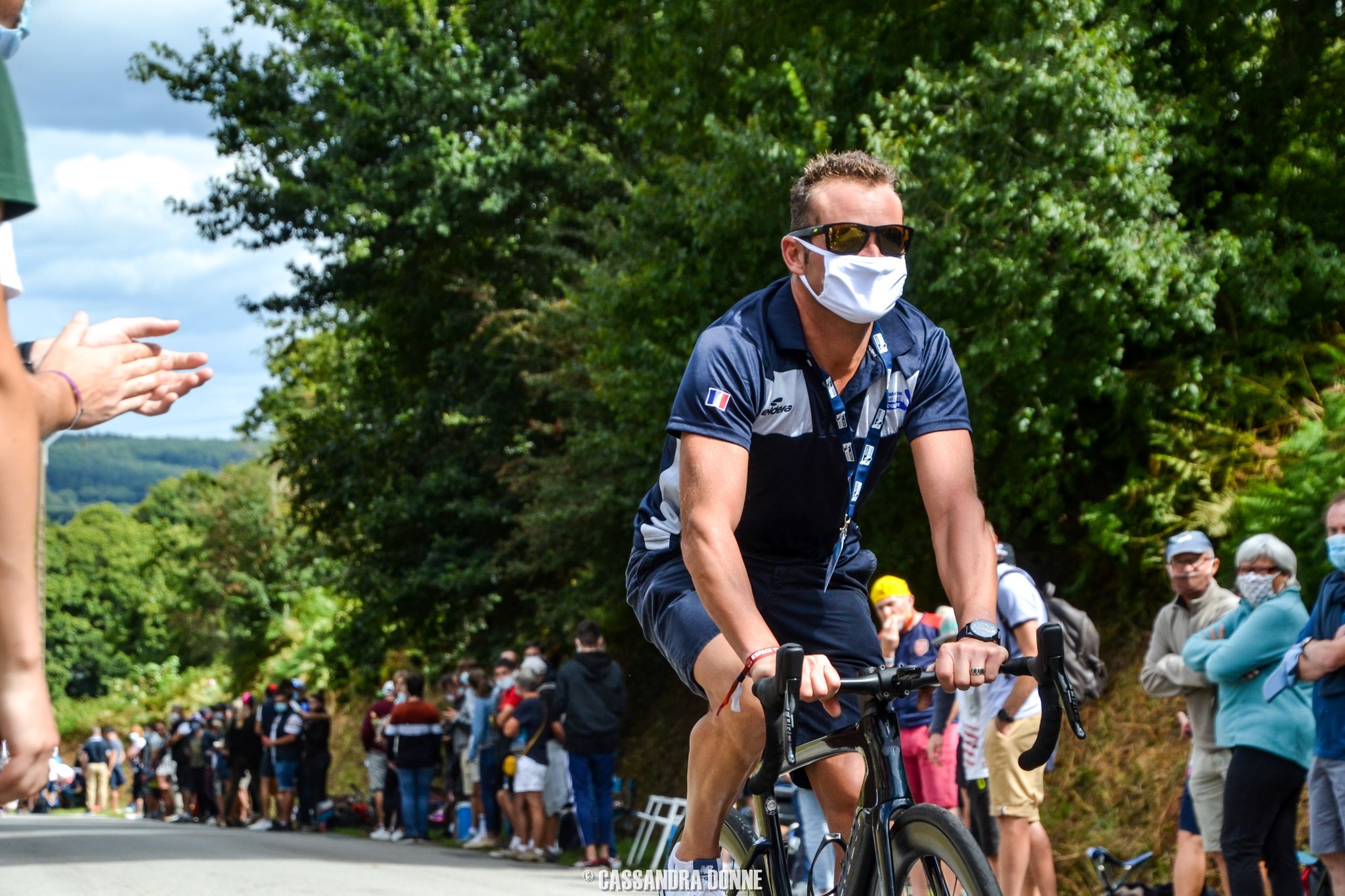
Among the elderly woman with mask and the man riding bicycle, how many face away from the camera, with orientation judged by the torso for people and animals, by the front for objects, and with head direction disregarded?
0

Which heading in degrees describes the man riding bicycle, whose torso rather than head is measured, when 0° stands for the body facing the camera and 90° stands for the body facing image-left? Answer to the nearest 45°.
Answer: approximately 315°

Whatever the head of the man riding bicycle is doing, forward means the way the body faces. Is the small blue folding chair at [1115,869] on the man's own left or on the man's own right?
on the man's own left

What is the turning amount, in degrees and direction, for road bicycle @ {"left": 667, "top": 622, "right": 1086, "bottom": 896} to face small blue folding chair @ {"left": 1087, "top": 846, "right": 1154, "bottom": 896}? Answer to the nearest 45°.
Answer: approximately 135° to its left

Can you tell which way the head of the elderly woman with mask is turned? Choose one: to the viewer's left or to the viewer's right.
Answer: to the viewer's left

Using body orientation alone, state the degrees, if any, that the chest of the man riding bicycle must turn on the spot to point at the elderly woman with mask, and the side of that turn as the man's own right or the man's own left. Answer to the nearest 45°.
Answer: approximately 90° to the man's own left

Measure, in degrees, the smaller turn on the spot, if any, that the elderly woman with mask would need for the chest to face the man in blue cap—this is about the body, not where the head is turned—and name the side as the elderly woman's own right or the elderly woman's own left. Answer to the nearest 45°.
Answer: approximately 90° to the elderly woman's own right

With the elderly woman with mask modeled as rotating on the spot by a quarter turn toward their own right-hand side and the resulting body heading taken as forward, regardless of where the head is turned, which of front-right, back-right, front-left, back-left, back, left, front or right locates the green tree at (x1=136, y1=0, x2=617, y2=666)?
front

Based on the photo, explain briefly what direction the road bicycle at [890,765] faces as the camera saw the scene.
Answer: facing the viewer and to the right of the viewer

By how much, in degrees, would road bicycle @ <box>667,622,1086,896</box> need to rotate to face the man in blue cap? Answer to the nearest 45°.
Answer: approximately 135° to its left

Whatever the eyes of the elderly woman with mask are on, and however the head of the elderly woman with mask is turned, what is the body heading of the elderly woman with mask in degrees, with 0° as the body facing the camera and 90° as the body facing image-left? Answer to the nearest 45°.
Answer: approximately 45°

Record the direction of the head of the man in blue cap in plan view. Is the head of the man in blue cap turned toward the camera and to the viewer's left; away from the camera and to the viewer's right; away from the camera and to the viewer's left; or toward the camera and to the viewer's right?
toward the camera and to the viewer's left
